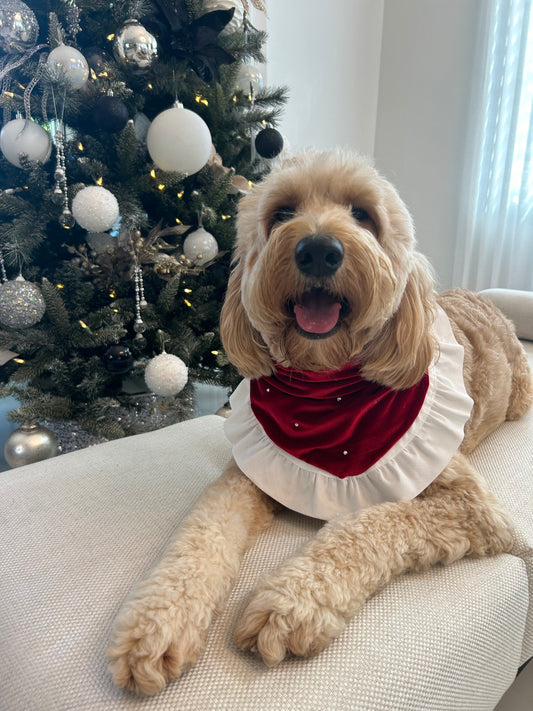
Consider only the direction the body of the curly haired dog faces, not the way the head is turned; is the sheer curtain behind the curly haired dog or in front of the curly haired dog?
behind

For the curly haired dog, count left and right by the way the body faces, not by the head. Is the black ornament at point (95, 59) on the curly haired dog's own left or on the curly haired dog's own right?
on the curly haired dog's own right

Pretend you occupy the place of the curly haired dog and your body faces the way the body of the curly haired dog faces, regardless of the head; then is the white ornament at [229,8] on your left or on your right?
on your right

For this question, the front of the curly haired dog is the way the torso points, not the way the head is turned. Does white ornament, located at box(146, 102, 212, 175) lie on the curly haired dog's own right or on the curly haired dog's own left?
on the curly haired dog's own right

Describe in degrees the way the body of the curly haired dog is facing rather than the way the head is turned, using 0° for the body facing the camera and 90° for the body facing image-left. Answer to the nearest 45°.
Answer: approximately 45°

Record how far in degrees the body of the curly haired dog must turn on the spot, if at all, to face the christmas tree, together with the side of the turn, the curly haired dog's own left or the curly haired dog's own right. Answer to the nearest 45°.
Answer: approximately 90° to the curly haired dog's own right
